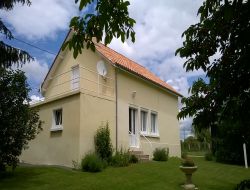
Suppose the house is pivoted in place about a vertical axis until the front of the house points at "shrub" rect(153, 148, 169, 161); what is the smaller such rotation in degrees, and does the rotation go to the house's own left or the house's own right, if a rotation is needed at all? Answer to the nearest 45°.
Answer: approximately 45° to the house's own left

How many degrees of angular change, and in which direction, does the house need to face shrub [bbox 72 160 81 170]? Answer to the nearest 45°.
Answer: approximately 45° to its right

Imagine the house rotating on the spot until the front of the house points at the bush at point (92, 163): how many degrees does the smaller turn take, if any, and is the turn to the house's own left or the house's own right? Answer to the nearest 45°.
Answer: approximately 45° to the house's own right

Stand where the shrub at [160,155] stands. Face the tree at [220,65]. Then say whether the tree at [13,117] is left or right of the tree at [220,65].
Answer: right

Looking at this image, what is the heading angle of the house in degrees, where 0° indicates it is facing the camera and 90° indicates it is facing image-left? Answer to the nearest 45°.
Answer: approximately 315°
